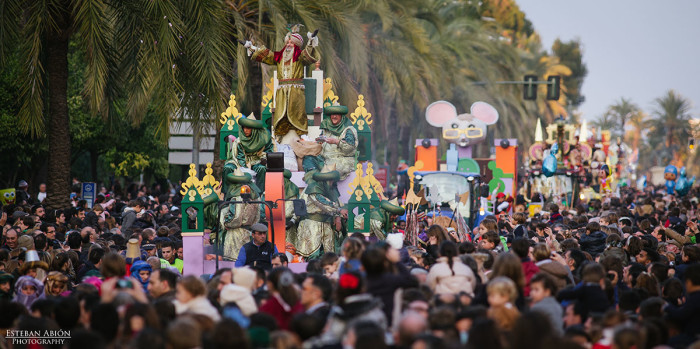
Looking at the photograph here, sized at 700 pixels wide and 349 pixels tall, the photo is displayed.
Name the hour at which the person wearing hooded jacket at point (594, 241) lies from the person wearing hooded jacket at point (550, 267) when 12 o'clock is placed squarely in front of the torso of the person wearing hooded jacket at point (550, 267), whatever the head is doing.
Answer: the person wearing hooded jacket at point (594, 241) is roughly at 2 o'clock from the person wearing hooded jacket at point (550, 267).

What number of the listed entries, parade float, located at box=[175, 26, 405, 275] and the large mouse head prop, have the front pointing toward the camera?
2

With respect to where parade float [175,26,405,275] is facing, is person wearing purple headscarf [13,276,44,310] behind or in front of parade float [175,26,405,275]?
in front

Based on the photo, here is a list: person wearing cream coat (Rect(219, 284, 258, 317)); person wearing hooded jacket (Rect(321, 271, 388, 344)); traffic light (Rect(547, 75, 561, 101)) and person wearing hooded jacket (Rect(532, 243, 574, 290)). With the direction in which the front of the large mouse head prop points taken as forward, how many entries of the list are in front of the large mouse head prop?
3

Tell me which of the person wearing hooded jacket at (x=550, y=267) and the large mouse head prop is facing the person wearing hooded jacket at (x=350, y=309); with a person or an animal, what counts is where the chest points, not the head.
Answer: the large mouse head prop

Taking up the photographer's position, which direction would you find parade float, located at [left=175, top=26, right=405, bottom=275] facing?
facing the viewer

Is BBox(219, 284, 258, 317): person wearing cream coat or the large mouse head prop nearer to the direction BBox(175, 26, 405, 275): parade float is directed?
the person wearing cream coat

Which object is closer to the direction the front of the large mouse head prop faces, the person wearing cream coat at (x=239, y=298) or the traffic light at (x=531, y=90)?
the person wearing cream coat

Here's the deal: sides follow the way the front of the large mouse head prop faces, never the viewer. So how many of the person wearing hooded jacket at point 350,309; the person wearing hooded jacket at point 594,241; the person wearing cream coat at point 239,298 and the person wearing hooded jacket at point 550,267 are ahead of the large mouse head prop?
4

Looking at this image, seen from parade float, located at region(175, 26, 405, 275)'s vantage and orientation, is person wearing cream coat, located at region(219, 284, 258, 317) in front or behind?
in front

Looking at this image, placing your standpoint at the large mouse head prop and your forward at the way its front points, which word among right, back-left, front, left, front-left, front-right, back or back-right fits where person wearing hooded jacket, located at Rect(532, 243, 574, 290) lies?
front

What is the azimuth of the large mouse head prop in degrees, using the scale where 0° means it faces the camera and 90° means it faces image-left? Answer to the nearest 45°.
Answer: approximately 0°

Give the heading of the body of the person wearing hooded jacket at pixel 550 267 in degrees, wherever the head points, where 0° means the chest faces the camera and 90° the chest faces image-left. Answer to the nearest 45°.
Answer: approximately 135°

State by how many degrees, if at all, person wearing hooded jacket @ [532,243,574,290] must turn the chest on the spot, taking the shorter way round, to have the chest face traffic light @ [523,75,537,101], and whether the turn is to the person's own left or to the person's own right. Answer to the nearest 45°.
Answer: approximately 45° to the person's own right
